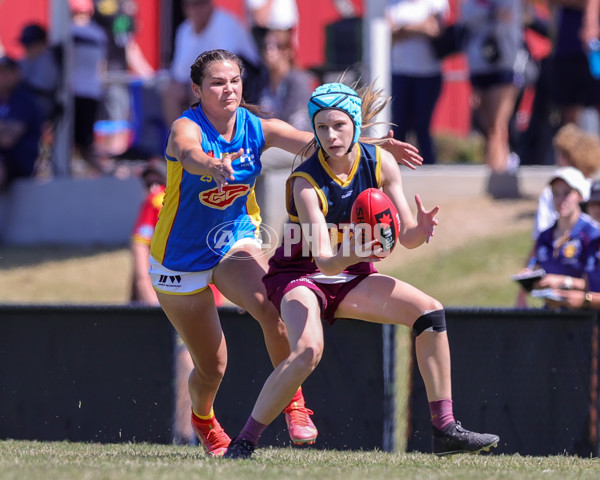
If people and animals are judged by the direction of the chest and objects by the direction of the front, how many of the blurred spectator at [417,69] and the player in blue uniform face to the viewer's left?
0

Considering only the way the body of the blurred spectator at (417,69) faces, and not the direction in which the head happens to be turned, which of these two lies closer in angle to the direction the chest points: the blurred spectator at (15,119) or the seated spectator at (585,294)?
the seated spectator

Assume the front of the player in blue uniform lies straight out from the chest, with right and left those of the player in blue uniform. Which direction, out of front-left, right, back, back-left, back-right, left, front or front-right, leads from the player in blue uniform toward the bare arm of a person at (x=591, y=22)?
left

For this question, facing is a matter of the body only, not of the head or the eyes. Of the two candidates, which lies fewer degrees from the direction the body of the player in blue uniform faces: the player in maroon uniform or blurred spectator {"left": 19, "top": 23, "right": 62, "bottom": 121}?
the player in maroon uniform

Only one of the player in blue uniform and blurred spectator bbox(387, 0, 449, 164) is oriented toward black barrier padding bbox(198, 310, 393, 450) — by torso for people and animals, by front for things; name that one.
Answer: the blurred spectator

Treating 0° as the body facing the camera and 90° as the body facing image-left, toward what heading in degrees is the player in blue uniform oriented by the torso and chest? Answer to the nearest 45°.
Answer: approximately 315°

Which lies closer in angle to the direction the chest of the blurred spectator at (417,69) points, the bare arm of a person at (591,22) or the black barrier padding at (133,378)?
the black barrier padding

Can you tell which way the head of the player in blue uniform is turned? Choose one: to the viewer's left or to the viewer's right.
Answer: to the viewer's right

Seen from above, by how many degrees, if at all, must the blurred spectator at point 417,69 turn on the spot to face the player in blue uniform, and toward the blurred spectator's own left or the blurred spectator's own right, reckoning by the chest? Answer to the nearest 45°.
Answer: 0° — they already face them

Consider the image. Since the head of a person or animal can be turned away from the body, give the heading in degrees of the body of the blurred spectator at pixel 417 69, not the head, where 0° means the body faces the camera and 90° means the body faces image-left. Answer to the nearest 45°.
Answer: approximately 0°

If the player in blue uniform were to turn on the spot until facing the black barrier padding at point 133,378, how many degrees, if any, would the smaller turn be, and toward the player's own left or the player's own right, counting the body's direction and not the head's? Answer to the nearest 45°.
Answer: approximately 135° to the player's own left

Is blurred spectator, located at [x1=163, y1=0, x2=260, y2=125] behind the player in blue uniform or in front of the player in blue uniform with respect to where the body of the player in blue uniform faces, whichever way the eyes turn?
behind

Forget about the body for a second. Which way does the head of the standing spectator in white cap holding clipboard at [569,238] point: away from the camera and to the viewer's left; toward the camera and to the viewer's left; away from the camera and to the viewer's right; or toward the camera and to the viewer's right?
toward the camera and to the viewer's left

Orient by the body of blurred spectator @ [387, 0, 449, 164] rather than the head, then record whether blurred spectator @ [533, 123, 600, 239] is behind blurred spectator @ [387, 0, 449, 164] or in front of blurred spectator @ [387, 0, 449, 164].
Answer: in front
